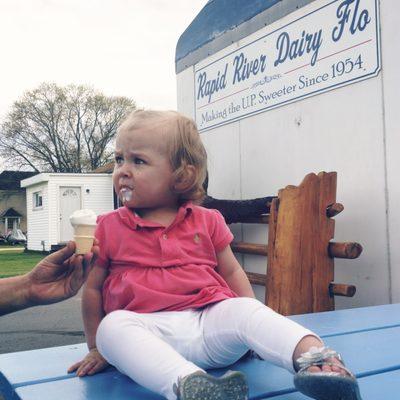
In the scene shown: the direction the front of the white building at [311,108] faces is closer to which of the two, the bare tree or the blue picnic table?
the blue picnic table

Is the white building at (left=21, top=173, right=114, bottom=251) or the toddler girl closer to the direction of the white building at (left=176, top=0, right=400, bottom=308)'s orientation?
the toddler girl

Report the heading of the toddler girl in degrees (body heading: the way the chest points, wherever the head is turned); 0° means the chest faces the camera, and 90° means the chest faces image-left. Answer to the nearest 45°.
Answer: approximately 0°

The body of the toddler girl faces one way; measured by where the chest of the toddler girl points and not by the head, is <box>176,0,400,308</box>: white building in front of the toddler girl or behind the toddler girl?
behind

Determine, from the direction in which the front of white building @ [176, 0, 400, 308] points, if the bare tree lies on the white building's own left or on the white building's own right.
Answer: on the white building's own right

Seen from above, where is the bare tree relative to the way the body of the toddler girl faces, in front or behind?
behind

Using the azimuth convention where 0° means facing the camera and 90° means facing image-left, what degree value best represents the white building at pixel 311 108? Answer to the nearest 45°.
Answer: approximately 45°

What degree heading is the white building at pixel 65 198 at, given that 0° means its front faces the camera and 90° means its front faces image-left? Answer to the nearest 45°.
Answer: approximately 315°
